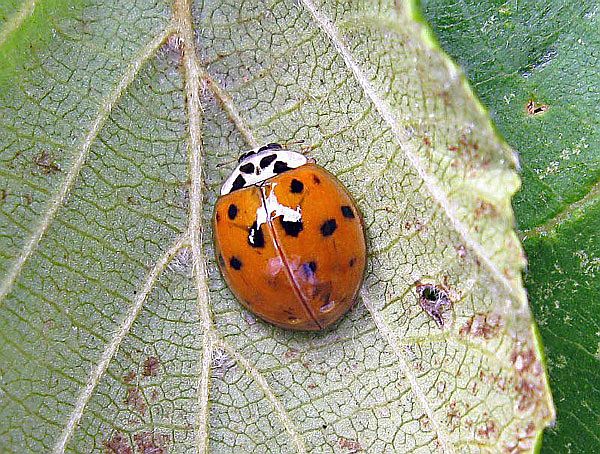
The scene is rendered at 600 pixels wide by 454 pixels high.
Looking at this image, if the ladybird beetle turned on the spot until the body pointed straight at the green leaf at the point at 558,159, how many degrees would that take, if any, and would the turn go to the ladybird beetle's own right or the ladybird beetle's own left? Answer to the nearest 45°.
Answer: approximately 90° to the ladybird beetle's own right

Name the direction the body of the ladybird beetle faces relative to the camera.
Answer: away from the camera
